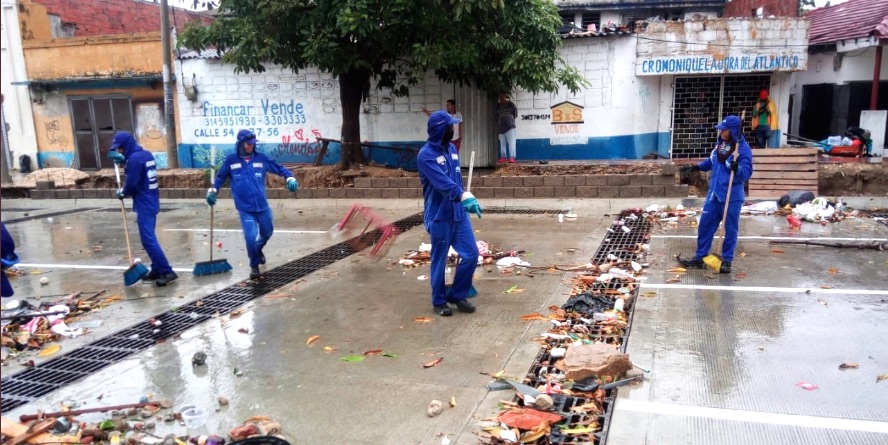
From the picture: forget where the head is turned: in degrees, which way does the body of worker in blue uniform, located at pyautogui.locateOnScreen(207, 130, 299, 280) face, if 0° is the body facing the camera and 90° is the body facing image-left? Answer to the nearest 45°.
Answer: approximately 0°

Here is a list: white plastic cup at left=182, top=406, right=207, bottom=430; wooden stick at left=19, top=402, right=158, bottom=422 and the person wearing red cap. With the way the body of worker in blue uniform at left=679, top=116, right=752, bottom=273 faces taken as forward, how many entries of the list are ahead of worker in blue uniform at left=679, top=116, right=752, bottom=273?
2

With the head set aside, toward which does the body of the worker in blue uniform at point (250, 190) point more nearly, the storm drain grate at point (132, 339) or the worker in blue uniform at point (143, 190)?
the storm drain grate

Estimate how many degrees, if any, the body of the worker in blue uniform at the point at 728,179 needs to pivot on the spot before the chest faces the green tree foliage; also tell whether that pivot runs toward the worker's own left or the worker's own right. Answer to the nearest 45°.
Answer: approximately 90° to the worker's own right

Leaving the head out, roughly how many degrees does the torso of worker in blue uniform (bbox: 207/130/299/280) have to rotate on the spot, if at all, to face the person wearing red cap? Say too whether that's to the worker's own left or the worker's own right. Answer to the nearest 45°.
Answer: approximately 90° to the worker's own left

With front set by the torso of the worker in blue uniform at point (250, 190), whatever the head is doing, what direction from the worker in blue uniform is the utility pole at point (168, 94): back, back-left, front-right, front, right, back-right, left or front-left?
back

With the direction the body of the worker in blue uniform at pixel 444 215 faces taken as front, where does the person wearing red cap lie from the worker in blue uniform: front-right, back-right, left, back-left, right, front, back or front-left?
left

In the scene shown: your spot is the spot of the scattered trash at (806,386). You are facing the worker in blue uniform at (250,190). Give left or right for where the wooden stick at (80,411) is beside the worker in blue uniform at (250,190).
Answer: left

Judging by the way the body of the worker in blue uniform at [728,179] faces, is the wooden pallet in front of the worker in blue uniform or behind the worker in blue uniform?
behind

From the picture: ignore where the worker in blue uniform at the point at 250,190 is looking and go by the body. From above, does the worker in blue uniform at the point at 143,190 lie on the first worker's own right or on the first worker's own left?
on the first worker's own right

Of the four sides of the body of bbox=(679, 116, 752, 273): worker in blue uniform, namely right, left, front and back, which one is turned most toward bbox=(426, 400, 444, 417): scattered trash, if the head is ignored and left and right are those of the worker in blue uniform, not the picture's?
front

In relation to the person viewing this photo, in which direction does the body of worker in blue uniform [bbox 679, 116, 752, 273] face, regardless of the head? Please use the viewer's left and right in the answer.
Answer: facing the viewer and to the left of the viewer

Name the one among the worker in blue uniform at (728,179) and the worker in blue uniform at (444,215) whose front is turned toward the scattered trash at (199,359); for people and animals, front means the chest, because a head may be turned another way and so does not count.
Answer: the worker in blue uniform at (728,179)

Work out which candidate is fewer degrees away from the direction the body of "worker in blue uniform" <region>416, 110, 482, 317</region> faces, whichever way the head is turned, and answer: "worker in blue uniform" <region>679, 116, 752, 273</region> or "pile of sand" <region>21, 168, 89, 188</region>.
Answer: the worker in blue uniform

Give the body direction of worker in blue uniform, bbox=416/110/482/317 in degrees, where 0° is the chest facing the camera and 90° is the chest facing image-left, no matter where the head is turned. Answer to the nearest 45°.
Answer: approximately 315°

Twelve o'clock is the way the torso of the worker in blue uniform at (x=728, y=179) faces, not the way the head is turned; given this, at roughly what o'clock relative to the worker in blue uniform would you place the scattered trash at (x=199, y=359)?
The scattered trash is roughly at 12 o'clock from the worker in blue uniform.

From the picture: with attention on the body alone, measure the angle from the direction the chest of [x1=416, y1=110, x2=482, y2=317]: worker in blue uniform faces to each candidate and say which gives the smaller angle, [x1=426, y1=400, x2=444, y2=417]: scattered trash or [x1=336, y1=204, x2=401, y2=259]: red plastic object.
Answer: the scattered trash
